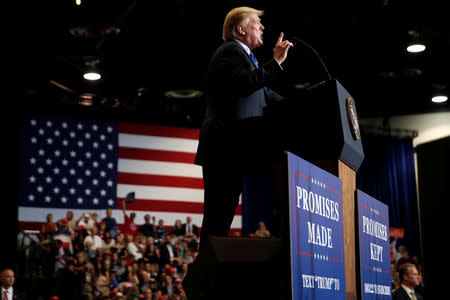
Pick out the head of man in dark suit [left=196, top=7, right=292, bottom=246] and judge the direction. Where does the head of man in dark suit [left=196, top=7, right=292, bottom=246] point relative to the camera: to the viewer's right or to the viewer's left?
to the viewer's right

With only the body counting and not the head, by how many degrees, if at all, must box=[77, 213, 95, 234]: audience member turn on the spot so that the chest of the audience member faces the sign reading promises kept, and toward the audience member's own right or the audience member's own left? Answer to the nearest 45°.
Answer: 0° — they already face it

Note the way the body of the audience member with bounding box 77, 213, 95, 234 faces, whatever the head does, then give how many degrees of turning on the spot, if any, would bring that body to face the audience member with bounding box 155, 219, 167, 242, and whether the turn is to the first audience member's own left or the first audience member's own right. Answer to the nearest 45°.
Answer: approximately 135° to the first audience member's own left

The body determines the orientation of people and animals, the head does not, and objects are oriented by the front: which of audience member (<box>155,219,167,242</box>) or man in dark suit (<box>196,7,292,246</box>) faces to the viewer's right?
the man in dark suit

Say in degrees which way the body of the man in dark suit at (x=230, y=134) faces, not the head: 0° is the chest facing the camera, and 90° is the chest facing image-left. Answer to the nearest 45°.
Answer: approximately 270°

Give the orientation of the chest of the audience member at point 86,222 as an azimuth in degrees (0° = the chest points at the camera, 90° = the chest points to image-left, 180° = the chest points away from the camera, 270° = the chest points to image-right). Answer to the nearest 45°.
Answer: approximately 0°

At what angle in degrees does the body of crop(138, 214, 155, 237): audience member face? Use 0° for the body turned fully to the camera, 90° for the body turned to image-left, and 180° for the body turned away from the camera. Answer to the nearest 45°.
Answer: approximately 0°
